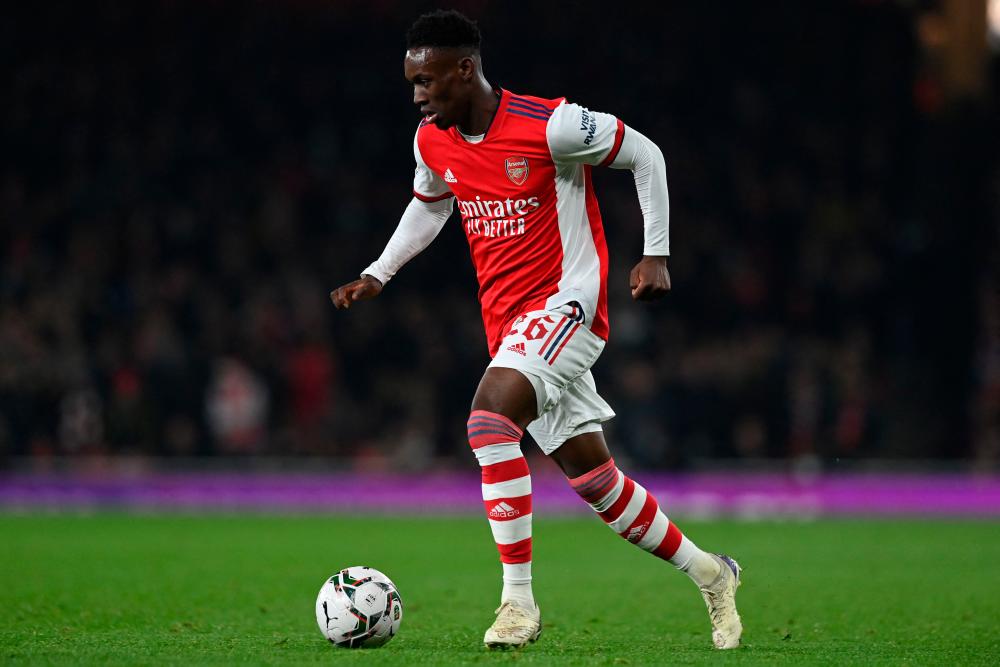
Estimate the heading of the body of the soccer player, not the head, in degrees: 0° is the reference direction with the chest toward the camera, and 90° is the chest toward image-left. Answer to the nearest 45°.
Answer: approximately 45°
